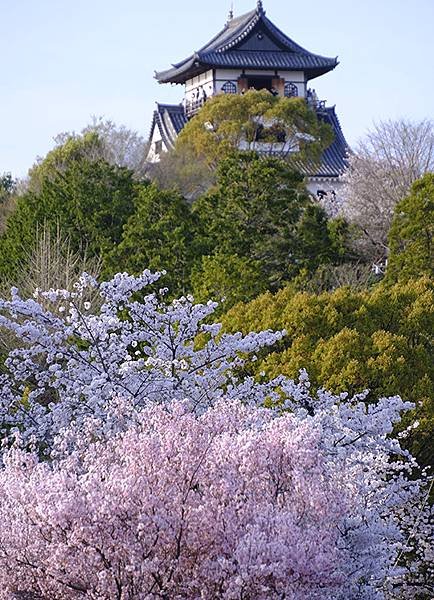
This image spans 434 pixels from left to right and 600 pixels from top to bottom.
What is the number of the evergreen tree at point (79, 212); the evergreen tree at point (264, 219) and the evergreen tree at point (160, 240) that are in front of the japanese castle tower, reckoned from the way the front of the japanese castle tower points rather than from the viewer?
3

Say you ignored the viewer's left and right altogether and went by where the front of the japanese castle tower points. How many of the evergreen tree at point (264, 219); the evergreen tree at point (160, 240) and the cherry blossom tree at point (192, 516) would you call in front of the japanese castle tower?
3

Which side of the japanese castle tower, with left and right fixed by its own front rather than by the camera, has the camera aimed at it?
front

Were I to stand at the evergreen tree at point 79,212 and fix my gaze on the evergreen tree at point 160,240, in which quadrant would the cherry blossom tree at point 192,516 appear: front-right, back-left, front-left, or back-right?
front-right

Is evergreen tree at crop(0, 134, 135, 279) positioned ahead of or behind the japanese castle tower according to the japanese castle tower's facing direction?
ahead

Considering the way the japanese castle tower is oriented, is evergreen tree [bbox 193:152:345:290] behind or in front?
in front

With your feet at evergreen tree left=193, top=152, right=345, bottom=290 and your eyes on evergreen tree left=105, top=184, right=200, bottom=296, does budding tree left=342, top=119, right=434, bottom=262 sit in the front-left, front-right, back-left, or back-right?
back-right

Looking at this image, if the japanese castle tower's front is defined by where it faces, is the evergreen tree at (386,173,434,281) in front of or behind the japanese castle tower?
in front
